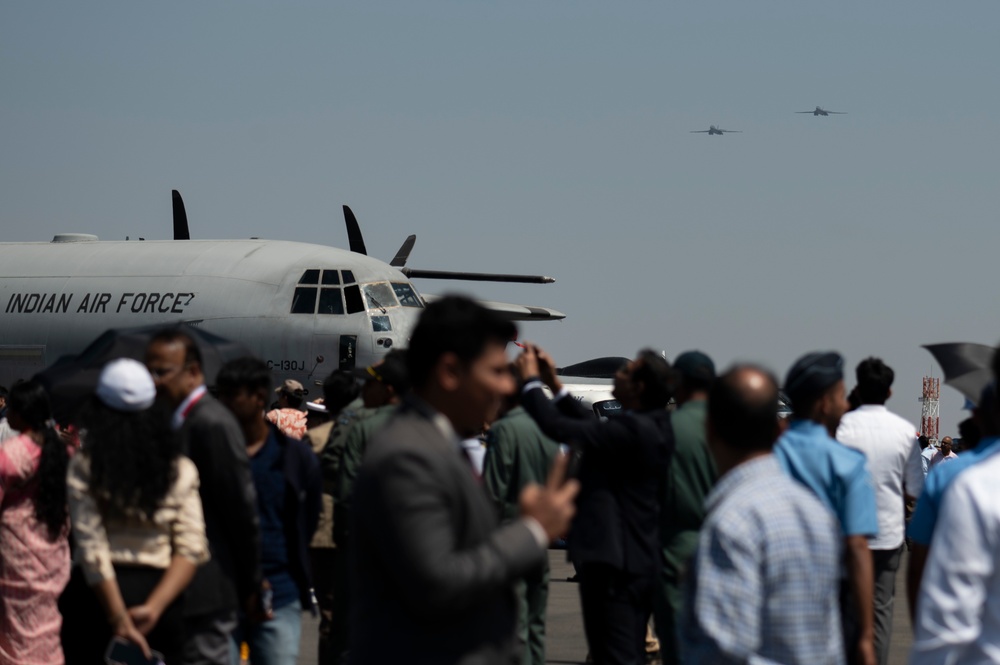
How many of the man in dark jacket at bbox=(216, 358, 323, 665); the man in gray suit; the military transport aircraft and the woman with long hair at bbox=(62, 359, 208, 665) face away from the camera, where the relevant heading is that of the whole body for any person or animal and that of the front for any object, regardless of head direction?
1

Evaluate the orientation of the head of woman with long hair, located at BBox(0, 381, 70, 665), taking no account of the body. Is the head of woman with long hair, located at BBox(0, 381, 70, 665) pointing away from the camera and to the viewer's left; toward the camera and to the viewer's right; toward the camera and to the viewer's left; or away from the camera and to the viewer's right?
away from the camera and to the viewer's left

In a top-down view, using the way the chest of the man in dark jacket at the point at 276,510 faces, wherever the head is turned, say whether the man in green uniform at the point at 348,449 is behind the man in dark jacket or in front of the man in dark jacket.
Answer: behind

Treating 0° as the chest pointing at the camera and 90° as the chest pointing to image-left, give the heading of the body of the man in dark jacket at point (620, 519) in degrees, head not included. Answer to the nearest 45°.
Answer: approximately 135°

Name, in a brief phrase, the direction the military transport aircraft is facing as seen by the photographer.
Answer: facing the viewer and to the right of the viewer

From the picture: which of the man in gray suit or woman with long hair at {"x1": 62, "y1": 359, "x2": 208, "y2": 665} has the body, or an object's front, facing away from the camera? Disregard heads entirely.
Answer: the woman with long hair

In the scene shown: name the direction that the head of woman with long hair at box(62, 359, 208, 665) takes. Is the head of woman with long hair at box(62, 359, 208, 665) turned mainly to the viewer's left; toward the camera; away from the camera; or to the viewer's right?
away from the camera

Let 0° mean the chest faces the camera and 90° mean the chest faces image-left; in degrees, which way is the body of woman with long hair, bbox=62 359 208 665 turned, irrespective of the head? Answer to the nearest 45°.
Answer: approximately 180°

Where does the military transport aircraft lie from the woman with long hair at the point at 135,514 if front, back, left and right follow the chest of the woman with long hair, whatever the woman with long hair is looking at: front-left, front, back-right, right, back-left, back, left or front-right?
front

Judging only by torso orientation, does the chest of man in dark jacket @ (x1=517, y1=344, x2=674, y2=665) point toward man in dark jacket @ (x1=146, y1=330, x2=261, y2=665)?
no

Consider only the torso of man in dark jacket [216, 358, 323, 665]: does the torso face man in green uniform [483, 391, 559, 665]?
no

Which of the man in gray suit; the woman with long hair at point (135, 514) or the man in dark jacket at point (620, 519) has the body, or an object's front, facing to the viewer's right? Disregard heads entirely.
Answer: the man in gray suit

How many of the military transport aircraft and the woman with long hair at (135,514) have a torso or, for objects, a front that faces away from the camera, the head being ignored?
1

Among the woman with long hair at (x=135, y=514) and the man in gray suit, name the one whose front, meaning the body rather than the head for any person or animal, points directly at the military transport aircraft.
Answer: the woman with long hair
